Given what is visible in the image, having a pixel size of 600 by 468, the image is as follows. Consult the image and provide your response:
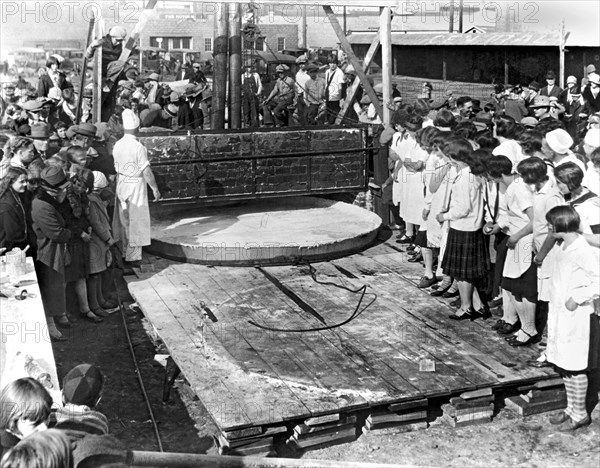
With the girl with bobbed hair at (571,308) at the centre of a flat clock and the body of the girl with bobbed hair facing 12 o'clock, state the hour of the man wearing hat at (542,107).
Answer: The man wearing hat is roughly at 3 o'clock from the girl with bobbed hair.

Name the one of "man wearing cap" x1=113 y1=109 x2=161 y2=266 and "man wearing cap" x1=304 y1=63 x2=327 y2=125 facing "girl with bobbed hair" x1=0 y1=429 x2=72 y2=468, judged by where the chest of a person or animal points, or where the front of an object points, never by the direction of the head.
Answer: "man wearing cap" x1=304 y1=63 x2=327 y2=125

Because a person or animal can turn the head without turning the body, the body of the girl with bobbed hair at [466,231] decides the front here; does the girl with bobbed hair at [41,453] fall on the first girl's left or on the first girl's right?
on the first girl's left

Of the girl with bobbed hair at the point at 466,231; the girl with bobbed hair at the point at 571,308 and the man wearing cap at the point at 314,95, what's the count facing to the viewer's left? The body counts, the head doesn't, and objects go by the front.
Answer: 2

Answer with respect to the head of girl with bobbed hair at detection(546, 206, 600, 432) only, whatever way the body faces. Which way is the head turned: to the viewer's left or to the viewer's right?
to the viewer's left

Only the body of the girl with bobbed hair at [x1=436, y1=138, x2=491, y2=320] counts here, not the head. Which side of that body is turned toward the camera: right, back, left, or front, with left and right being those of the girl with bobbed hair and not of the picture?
left

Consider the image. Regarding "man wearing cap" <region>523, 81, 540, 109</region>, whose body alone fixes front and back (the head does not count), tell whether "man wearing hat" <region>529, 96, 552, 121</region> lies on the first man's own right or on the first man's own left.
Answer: on the first man's own left

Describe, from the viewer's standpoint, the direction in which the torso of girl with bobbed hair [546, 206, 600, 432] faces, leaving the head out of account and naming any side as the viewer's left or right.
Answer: facing to the left of the viewer

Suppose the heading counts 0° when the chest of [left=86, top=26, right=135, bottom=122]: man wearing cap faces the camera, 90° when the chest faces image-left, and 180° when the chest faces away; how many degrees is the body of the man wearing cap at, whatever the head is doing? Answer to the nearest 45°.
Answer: approximately 315°
